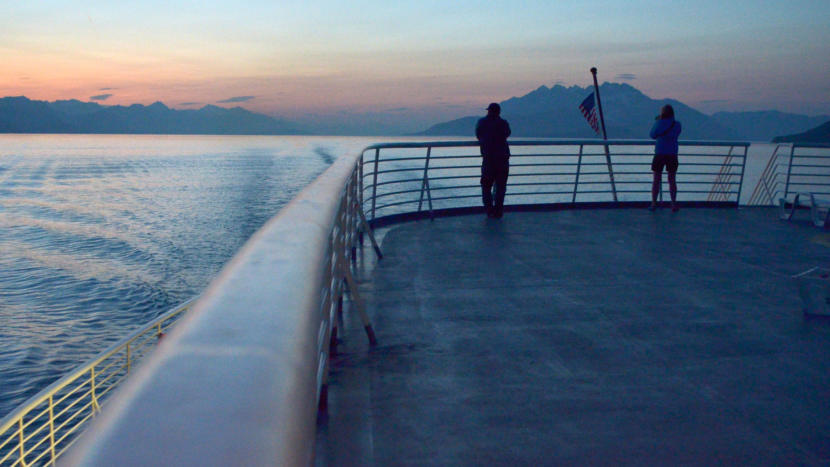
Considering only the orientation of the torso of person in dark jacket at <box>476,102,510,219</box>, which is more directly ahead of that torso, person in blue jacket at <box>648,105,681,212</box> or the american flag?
the american flag

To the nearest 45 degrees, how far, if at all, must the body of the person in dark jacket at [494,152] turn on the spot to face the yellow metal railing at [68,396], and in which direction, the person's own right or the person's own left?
approximately 180°

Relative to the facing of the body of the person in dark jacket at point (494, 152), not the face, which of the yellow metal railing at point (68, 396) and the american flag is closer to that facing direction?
the american flag

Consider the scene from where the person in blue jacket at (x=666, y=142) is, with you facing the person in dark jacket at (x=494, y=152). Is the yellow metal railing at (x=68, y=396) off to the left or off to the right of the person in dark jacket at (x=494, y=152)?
left

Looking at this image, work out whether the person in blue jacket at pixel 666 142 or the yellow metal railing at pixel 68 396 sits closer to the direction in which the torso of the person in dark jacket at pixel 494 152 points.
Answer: the person in blue jacket

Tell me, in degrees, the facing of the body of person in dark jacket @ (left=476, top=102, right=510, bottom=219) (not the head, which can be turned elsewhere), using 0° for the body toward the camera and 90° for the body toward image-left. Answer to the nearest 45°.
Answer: approximately 180°
